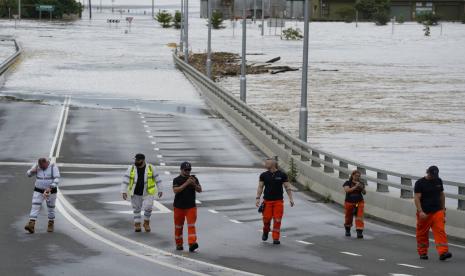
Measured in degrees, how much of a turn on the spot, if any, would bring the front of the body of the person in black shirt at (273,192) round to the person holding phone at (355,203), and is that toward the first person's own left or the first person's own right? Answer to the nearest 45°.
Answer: approximately 135° to the first person's own left

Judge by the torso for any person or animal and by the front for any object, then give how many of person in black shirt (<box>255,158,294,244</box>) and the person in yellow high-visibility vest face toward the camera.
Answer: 2

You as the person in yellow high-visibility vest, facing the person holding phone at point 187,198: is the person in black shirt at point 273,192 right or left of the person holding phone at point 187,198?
left

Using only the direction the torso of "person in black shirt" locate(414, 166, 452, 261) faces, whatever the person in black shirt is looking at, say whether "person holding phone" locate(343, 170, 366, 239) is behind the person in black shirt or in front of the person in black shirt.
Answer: behind

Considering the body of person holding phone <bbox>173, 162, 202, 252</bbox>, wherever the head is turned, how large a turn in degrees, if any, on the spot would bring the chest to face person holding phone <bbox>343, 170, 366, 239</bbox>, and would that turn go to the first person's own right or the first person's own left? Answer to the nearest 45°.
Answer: approximately 90° to the first person's own left

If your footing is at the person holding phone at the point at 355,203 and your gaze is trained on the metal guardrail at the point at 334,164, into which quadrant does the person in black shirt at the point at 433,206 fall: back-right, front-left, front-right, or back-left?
back-right

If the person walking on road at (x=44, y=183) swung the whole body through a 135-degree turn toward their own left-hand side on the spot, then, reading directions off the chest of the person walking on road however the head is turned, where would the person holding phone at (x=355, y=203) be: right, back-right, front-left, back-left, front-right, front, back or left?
front-right

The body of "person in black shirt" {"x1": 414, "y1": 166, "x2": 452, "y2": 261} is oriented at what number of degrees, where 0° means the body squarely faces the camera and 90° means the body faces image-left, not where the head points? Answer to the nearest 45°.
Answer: approximately 0°

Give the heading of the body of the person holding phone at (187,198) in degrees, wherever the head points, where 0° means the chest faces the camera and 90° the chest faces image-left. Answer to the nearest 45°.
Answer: approximately 315°

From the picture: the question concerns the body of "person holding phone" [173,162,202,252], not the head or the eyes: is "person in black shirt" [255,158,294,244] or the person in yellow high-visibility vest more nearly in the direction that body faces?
the person in black shirt

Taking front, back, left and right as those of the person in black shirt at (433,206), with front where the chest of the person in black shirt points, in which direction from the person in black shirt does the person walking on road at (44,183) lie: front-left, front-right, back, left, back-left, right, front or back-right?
right
